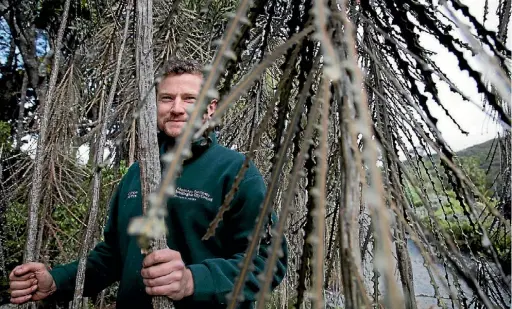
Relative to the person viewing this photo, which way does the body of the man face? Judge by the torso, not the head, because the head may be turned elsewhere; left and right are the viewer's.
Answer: facing the viewer and to the left of the viewer
